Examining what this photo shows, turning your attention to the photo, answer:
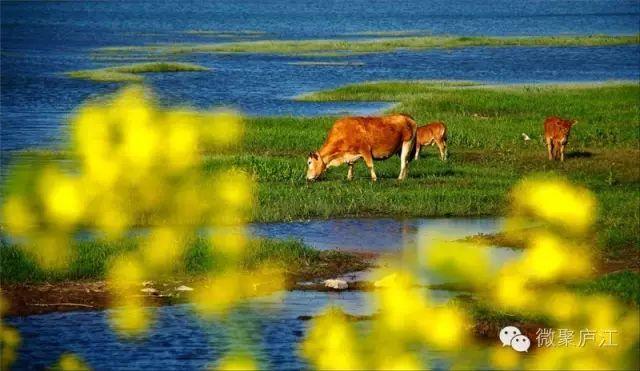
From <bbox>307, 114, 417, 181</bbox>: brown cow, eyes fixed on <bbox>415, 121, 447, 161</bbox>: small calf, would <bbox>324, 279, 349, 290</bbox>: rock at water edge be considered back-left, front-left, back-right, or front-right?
back-right

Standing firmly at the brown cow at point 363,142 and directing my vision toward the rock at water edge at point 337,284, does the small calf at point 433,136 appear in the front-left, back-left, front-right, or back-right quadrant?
back-left

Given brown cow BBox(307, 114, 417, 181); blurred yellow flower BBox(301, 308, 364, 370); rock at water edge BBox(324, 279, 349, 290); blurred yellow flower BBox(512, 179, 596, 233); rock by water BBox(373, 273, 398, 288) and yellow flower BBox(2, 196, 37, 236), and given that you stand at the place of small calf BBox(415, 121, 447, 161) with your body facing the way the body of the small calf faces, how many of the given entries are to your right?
0

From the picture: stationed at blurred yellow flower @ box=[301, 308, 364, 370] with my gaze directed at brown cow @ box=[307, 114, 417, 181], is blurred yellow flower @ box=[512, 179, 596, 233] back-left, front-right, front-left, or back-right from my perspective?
front-right

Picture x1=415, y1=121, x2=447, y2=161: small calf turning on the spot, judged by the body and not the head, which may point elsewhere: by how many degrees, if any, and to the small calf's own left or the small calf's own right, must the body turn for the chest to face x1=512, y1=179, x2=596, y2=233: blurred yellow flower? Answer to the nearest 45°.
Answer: approximately 135° to the small calf's own left

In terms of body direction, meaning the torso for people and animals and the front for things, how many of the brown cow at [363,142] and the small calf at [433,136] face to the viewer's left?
2

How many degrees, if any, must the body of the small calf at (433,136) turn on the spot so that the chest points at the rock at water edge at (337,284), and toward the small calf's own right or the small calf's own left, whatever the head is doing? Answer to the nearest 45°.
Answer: approximately 90° to the small calf's own left

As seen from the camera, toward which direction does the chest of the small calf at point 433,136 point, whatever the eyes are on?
to the viewer's left

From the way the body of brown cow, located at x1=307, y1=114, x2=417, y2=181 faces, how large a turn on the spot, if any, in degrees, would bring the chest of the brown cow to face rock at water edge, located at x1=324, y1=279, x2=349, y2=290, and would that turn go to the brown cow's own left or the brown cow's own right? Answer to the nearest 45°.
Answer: approximately 90° to the brown cow's own left

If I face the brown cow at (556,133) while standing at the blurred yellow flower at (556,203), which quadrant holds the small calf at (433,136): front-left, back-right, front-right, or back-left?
front-left

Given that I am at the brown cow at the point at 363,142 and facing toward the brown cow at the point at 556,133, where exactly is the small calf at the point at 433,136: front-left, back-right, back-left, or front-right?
front-left

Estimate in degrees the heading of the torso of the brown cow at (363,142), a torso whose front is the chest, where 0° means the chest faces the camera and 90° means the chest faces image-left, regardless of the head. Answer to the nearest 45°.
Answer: approximately 90°

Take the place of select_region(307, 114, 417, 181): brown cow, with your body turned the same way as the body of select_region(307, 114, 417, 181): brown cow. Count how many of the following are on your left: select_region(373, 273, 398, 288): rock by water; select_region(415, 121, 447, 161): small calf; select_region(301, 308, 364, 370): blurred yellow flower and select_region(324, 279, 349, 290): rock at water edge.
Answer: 3

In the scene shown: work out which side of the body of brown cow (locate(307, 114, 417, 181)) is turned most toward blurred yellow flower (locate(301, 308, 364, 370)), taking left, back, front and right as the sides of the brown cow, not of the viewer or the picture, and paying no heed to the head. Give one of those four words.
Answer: left

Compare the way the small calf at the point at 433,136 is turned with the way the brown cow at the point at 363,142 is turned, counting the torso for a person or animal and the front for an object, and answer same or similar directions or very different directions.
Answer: same or similar directions

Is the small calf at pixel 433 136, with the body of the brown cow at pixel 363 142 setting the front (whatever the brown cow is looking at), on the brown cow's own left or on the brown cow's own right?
on the brown cow's own right
